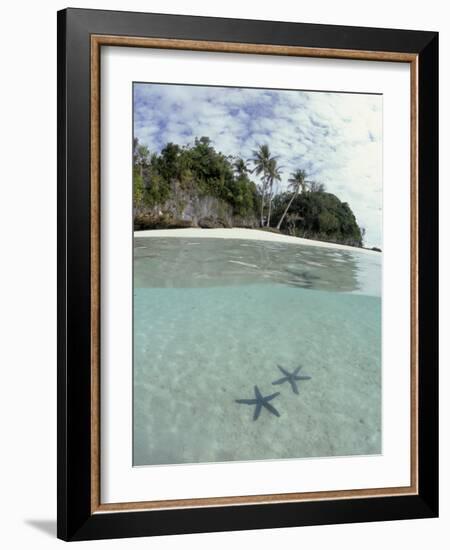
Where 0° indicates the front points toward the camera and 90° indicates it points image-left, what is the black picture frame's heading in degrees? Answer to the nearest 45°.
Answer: approximately 315°
